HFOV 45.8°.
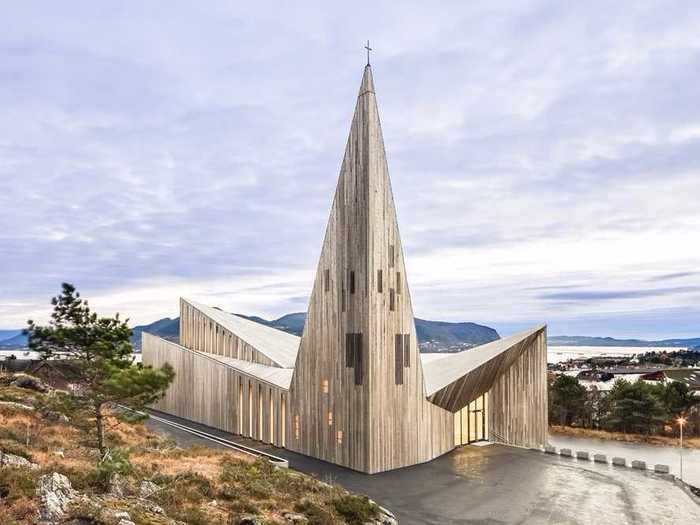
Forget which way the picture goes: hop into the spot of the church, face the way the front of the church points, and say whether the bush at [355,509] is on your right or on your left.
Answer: on your right

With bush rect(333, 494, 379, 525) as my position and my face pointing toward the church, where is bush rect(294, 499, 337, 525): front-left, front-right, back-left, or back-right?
back-left

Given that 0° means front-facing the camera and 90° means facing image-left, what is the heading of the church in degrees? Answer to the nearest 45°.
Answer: approximately 315°

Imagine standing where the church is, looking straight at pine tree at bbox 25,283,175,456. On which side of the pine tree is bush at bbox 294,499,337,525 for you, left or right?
left

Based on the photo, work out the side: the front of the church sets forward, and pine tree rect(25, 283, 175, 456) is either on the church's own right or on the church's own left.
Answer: on the church's own right

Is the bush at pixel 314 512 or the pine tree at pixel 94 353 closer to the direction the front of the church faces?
the bush
